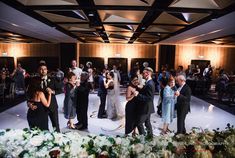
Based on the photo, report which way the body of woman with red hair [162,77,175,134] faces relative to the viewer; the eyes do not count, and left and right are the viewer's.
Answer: facing the viewer and to the right of the viewer

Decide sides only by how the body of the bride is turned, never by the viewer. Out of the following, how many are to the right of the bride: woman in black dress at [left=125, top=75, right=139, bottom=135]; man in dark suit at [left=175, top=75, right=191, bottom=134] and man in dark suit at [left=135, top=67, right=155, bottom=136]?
0

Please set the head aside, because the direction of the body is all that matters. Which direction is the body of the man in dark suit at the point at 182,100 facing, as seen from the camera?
to the viewer's left

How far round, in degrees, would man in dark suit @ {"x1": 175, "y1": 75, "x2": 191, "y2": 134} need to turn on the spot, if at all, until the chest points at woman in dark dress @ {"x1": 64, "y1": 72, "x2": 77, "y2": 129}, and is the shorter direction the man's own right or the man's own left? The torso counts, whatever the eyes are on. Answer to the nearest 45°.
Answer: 0° — they already face them

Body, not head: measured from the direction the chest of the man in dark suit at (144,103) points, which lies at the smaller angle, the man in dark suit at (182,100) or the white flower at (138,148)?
the white flower

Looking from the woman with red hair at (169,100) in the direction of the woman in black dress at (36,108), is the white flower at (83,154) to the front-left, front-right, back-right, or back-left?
front-left

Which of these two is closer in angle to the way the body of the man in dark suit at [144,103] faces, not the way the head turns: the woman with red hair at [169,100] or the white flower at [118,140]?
the white flower

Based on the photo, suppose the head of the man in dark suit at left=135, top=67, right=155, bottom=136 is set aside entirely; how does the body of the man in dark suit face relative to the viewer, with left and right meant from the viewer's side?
facing to the left of the viewer

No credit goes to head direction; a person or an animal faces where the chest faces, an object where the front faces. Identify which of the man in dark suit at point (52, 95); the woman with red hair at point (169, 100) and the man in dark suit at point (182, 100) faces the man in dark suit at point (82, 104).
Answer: the man in dark suit at point (182, 100)

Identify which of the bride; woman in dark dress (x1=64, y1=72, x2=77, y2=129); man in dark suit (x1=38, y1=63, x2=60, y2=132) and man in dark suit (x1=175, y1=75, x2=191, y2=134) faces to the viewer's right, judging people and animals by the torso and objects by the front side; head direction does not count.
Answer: the woman in dark dress

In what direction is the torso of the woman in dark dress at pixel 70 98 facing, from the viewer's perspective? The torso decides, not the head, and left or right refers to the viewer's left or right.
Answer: facing to the right of the viewer

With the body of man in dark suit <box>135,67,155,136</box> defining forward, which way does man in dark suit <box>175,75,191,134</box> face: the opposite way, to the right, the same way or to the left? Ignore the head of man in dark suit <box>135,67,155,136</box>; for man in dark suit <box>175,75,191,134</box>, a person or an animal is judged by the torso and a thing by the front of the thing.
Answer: the same way

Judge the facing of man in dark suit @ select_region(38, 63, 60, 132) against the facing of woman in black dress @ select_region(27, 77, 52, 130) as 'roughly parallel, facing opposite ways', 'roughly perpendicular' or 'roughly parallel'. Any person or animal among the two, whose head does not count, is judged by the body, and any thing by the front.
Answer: roughly parallel, facing opposite ways

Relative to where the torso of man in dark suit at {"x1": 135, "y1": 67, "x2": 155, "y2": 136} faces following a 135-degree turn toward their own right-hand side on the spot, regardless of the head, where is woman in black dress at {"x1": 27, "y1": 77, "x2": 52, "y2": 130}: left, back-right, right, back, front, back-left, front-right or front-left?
back
